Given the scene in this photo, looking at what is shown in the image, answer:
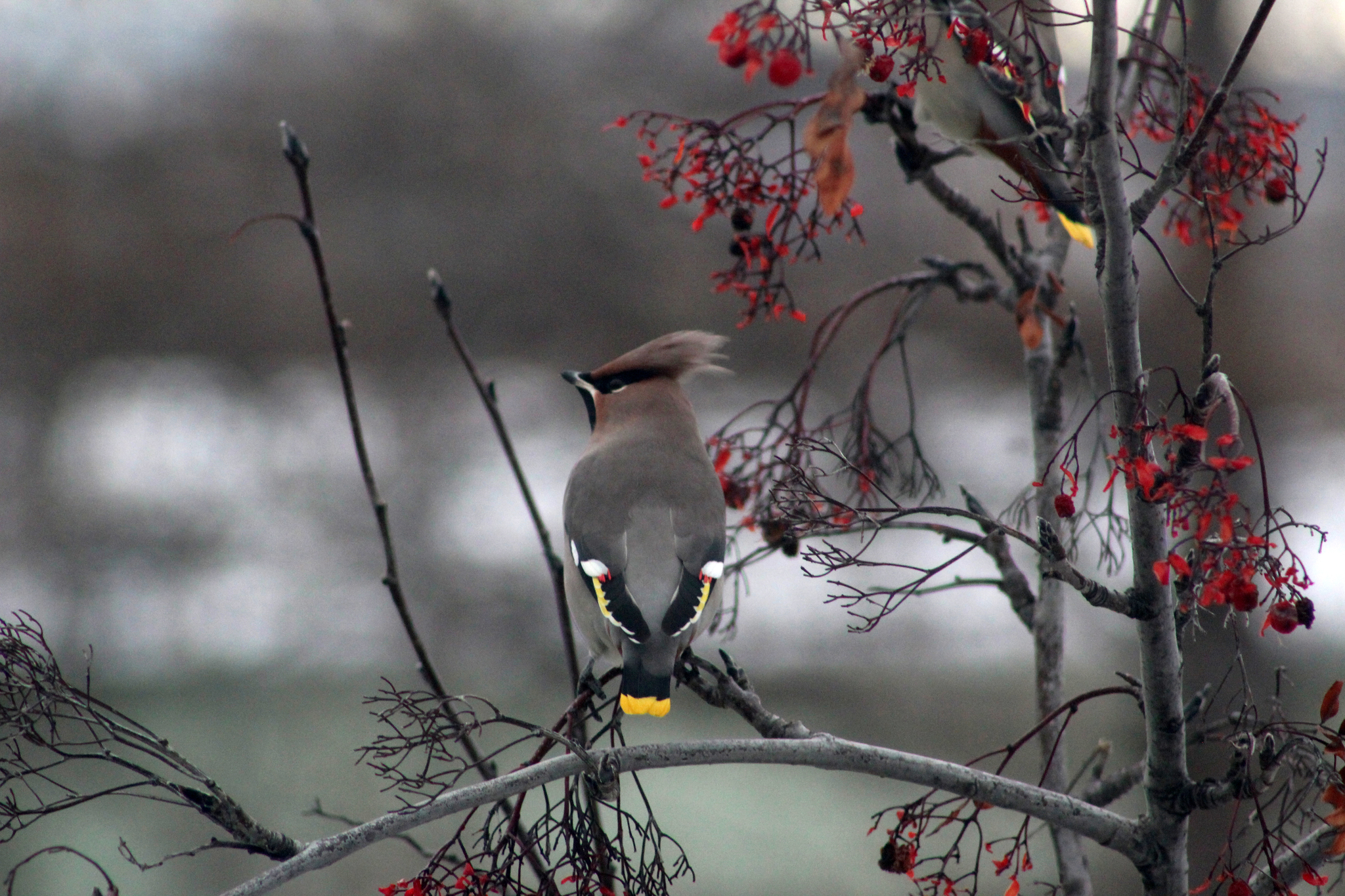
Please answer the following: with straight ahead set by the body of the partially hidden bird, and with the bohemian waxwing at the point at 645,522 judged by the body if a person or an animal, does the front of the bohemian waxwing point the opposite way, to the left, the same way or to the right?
to the right

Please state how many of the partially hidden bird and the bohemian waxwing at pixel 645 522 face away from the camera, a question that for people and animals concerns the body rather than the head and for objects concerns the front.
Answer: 1

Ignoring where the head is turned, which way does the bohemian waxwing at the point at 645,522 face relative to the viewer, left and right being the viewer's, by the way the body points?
facing away from the viewer

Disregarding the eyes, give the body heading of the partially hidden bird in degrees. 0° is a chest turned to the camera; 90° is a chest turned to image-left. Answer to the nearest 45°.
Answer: approximately 90°
